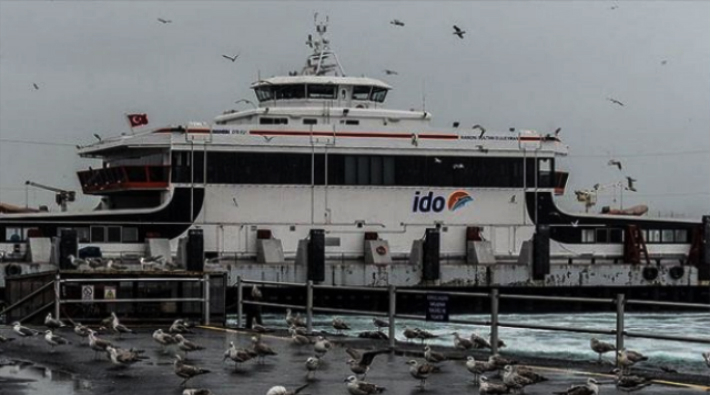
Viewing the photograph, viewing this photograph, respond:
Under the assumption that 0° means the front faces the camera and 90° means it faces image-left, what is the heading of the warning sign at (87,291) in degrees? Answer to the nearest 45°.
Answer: approximately 0°

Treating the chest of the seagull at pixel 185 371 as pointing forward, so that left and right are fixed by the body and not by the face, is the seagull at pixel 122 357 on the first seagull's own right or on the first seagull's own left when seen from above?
on the first seagull's own right

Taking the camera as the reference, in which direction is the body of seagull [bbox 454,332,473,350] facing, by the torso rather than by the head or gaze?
to the viewer's left

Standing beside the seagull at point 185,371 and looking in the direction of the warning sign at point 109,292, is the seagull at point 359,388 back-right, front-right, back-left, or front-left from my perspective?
back-right

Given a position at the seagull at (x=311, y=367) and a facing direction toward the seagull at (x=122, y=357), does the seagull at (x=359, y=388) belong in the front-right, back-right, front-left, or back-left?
back-left

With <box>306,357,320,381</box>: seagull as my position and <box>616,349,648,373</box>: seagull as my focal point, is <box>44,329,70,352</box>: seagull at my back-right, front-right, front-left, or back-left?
back-left

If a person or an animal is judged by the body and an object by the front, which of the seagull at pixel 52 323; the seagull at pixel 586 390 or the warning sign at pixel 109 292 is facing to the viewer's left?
the seagull at pixel 52 323

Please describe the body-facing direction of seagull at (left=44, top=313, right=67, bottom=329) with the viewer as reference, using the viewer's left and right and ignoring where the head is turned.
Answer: facing to the left of the viewer

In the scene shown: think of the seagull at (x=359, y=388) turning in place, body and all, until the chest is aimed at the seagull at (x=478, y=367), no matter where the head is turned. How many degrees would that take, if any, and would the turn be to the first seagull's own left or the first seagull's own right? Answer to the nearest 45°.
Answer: approximately 135° to the first seagull's own right
